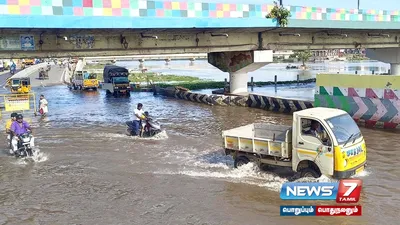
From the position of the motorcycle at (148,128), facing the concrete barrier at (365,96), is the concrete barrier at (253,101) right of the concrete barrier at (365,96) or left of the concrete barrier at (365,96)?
left

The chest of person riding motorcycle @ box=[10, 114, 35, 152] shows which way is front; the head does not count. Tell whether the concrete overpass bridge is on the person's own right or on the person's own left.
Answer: on the person's own left

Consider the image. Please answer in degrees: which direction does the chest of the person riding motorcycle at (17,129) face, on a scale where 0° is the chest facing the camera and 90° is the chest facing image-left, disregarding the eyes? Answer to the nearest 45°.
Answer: approximately 315°

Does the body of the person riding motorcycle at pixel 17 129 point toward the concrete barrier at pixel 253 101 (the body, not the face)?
no

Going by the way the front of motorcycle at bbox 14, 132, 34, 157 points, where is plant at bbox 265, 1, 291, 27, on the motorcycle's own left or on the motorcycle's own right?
on the motorcycle's own left

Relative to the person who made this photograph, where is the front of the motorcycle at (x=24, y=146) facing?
facing the viewer and to the right of the viewer

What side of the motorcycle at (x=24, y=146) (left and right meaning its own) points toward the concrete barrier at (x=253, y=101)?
left

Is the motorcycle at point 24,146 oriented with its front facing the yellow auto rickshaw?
no

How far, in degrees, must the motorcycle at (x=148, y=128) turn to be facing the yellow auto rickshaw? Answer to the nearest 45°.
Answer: approximately 135° to its left

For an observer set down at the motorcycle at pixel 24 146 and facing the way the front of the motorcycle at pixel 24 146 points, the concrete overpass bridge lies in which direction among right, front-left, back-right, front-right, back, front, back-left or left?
left

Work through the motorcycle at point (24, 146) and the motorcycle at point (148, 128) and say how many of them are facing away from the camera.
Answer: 0
